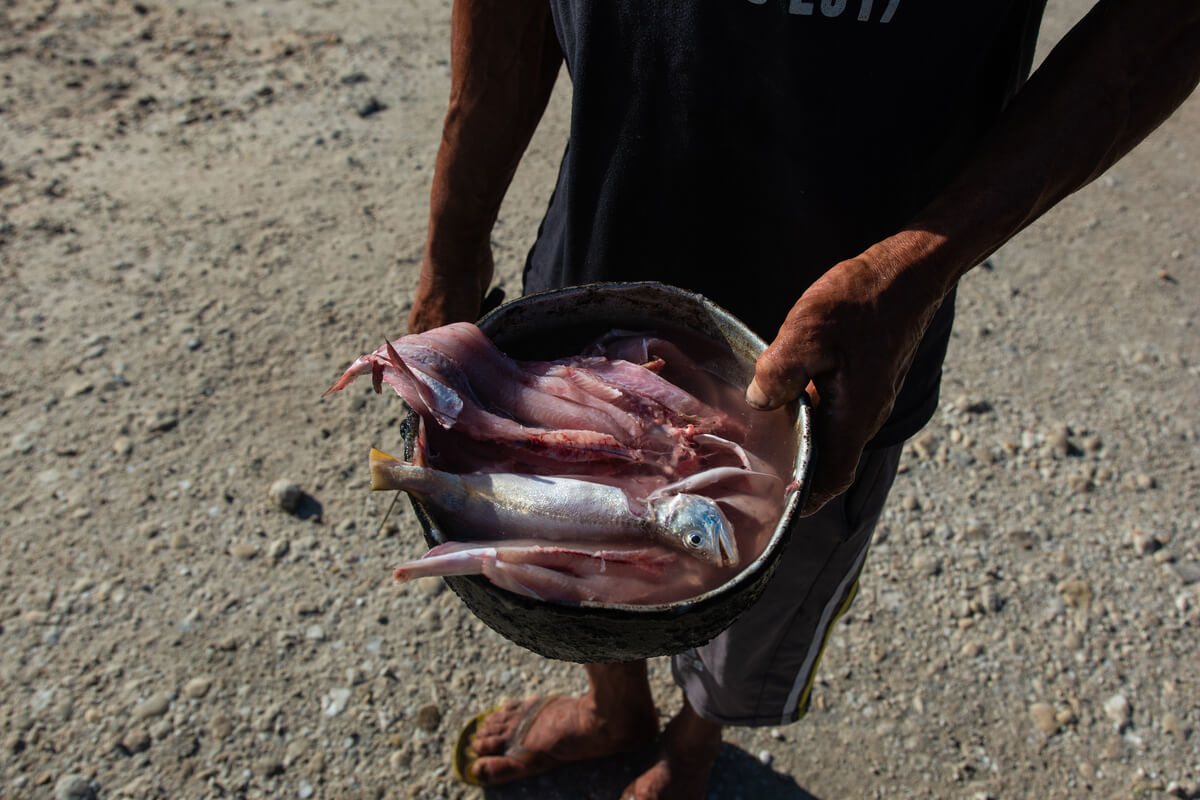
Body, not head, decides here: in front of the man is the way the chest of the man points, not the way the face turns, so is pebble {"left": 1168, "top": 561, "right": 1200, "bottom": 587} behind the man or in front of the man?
behind

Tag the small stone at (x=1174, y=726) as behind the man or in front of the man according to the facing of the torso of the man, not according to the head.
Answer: behind

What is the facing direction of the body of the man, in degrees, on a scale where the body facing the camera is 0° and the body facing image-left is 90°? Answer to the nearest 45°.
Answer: approximately 45°

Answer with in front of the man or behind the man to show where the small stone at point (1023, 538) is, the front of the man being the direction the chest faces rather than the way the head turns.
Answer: behind
